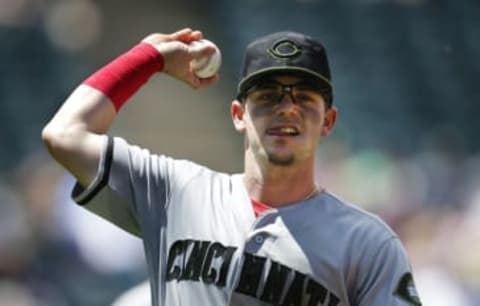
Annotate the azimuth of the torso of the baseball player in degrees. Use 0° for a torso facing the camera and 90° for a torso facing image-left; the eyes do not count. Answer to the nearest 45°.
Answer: approximately 0°
